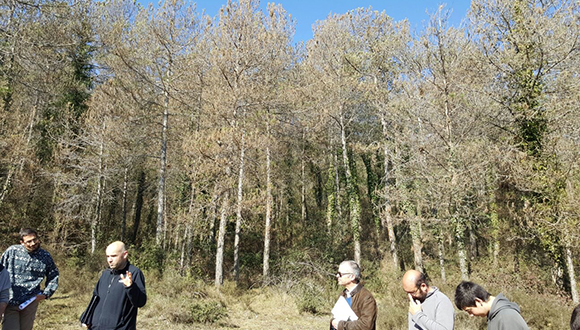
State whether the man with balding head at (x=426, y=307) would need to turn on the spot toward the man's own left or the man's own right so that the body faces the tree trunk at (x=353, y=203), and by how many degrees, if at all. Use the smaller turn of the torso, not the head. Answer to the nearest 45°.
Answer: approximately 135° to the man's own right

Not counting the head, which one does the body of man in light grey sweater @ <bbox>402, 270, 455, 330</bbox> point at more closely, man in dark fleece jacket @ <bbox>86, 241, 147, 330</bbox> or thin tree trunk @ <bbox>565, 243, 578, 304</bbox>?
the man in dark fleece jacket

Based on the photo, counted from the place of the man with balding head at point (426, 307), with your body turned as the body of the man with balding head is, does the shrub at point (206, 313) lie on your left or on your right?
on your right

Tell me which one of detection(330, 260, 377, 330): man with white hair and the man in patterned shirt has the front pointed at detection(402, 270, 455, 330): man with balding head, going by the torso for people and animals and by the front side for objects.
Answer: the man in patterned shirt

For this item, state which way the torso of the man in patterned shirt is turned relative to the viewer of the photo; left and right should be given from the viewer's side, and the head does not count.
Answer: facing the viewer and to the right of the viewer

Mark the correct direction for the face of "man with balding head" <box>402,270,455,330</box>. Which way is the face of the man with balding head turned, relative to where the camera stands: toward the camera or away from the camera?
toward the camera

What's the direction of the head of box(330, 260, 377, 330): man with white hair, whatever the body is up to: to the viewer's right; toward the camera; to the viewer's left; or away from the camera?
to the viewer's left

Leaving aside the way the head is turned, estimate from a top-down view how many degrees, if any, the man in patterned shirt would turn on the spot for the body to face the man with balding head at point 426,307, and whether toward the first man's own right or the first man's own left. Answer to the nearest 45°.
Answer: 0° — they already face them

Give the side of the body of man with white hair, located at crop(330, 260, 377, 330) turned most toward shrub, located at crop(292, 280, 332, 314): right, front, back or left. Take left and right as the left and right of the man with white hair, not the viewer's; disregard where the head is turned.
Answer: right
